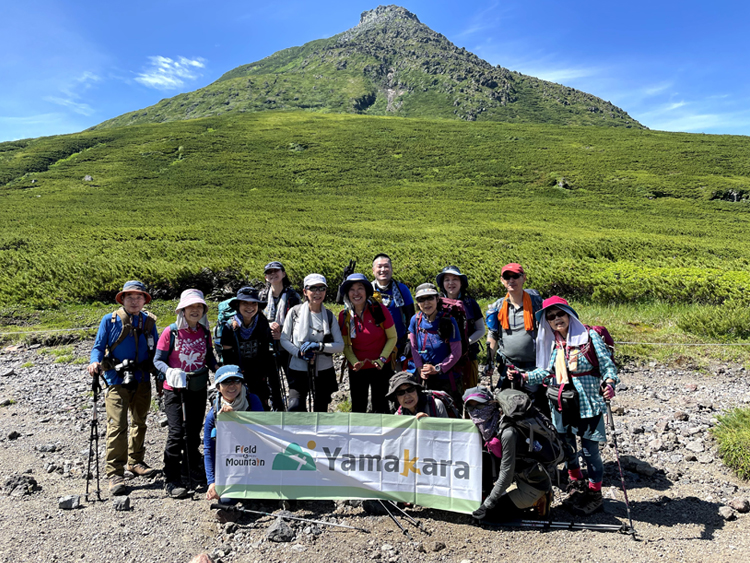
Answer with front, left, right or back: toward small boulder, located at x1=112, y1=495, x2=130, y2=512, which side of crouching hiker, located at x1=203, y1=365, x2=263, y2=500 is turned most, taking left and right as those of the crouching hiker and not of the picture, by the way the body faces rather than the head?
right

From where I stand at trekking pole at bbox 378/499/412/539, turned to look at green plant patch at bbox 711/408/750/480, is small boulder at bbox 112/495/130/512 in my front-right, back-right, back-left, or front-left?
back-left

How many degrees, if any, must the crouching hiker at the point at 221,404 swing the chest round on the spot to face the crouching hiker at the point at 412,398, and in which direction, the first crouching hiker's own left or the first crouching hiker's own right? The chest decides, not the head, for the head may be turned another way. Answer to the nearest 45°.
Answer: approximately 90° to the first crouching hiker's own left

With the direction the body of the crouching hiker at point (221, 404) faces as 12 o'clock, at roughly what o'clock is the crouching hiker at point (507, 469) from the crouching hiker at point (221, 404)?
the crouching hiker at point (507, 469) is roughly at 10 o'clock from the crouching hiker at point (221, 404).

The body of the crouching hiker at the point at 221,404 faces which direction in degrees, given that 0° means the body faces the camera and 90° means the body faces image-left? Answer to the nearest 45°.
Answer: approximately 0°

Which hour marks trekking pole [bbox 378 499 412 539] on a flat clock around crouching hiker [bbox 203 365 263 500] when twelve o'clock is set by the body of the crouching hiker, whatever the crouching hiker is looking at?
The trekking pole is roughly at 10 o'clock from the crouching hiker.

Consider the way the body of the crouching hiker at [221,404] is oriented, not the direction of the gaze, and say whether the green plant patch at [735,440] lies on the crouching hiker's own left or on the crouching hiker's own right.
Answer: on the crouching hiker's own left

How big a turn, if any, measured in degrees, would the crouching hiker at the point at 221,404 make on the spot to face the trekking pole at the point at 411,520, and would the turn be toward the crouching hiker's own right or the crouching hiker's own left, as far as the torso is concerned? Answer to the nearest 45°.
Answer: approximately 45° to the crouching hiker's own left
